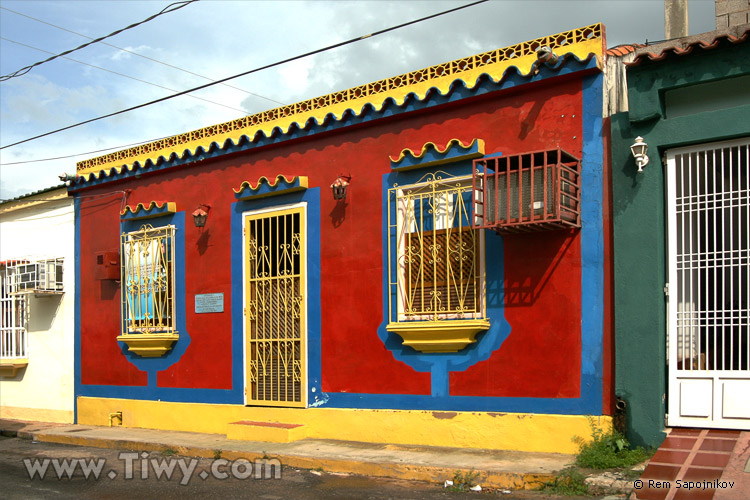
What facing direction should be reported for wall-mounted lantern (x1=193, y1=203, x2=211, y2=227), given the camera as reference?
facing the viewer and to the left of the viewer

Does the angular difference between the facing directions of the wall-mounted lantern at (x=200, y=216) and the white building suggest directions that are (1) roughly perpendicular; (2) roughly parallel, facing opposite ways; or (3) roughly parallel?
roughly parallel

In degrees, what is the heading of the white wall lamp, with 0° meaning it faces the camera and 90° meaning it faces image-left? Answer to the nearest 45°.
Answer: approximately 45°

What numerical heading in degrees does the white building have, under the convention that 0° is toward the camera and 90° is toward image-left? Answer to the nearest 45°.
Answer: approximately 45°
